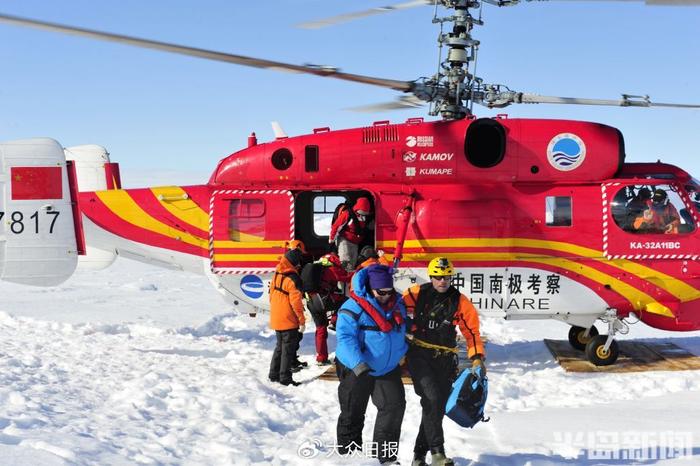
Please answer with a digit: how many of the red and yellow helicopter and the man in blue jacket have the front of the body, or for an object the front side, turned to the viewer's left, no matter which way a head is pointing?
0

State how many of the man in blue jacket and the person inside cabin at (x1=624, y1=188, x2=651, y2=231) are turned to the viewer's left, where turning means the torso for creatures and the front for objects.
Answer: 0

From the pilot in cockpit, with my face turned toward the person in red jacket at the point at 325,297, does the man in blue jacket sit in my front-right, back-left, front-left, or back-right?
front-left

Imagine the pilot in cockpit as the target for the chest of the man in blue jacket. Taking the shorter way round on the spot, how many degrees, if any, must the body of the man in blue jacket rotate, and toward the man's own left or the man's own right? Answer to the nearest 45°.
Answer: approximately 90° to the man's own left

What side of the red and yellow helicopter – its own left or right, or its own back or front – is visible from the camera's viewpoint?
right

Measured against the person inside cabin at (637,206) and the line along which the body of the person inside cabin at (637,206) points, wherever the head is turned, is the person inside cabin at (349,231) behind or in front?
behind

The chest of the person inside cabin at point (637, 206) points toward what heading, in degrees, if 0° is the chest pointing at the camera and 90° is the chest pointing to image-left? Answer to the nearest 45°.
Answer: approximately 270°

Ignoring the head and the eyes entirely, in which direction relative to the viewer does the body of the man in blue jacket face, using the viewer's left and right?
facing the viewer and to the right of the viewer

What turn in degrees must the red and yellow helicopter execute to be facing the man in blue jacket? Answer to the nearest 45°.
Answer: approximately 90° to its right

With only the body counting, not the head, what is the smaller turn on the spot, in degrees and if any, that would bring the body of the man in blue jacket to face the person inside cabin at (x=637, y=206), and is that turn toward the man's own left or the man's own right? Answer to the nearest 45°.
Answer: approximately 90° to the man's own left

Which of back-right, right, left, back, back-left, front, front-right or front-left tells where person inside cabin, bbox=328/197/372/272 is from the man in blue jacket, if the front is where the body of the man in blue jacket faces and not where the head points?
back-left
